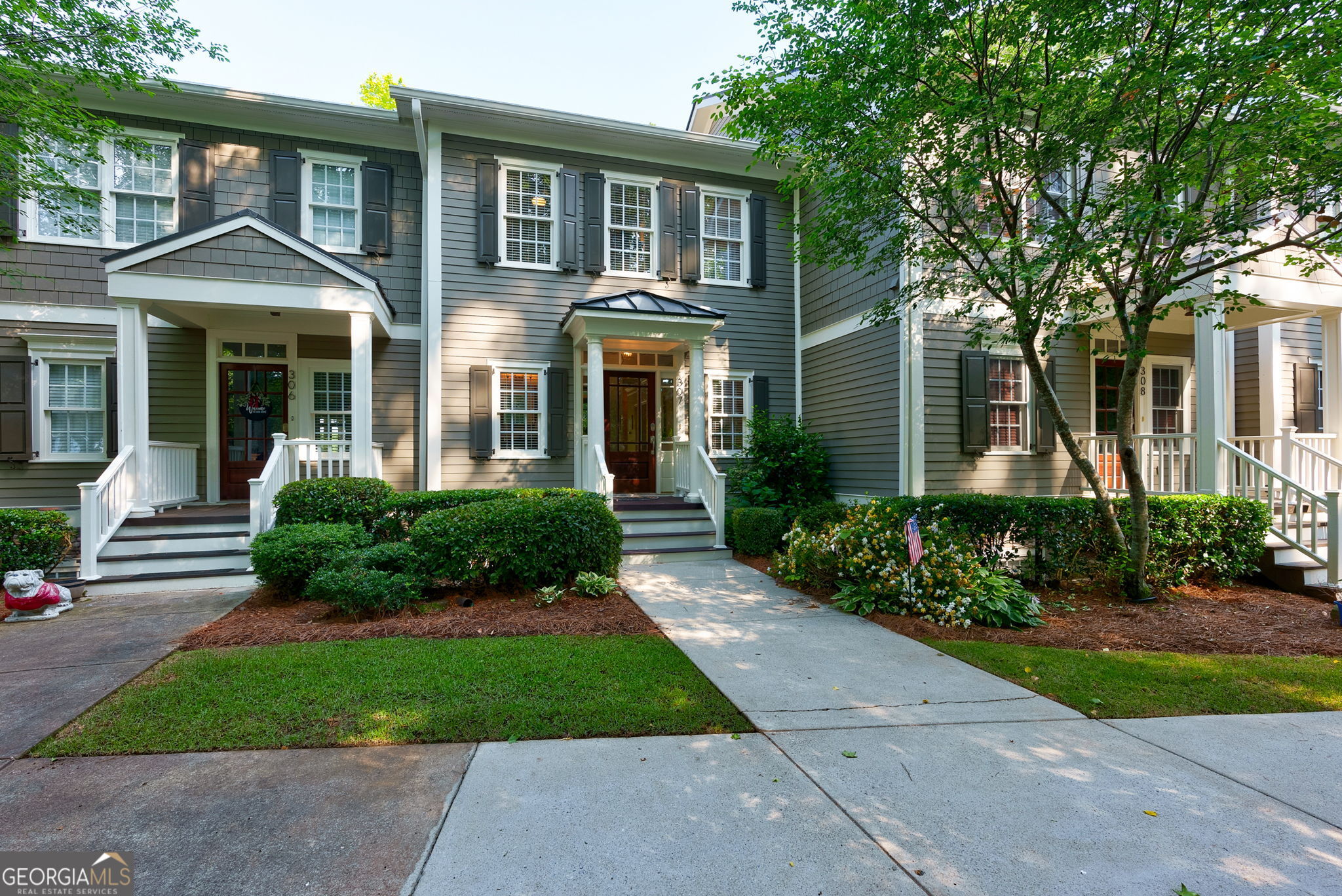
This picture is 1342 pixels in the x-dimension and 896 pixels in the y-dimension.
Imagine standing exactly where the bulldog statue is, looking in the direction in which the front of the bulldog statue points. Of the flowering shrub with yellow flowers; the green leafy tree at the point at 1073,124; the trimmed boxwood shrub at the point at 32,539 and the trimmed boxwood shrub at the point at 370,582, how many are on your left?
3

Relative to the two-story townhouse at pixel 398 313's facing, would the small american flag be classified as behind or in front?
in front

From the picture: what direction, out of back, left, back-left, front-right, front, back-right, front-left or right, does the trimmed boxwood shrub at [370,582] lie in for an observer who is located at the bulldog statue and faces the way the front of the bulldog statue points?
left

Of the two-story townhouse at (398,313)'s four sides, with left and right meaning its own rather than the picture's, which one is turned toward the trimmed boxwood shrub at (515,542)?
front

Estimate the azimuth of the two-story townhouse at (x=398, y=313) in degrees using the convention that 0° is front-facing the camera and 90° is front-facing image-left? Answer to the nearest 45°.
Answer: approximately 0°

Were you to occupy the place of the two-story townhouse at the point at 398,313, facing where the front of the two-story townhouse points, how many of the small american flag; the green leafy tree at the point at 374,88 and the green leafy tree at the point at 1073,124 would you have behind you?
1

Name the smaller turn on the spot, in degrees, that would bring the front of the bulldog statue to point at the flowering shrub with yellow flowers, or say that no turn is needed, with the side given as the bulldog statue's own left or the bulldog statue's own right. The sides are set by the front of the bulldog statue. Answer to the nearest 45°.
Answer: approximately 90° to the bulldog statue's own left

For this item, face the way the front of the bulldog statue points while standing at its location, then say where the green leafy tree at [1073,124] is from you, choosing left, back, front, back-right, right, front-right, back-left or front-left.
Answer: left

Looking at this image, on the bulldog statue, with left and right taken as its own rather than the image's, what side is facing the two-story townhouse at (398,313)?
back

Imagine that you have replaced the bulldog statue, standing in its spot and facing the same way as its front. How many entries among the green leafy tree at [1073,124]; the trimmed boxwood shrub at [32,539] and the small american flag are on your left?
2

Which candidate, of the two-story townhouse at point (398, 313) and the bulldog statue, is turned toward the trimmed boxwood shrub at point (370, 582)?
the two-story townhouse
